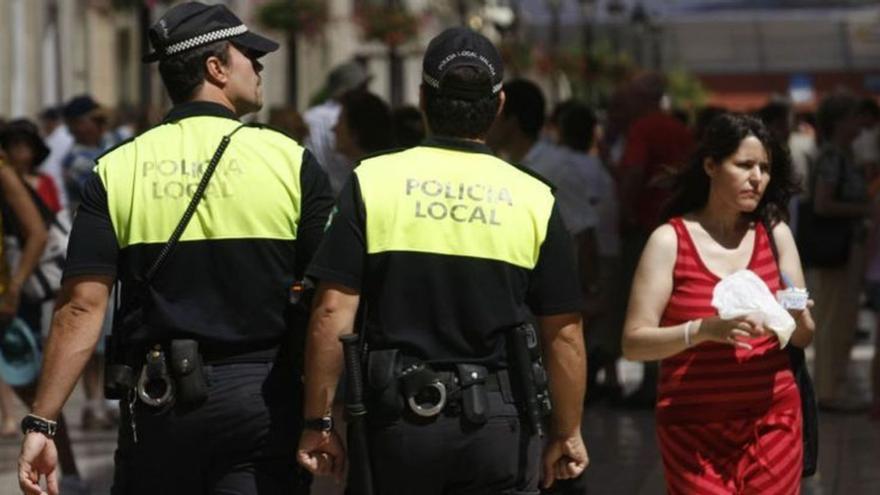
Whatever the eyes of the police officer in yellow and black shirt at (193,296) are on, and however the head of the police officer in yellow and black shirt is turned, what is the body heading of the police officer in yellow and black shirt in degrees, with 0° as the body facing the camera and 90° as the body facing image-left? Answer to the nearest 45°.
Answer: approximately 180°

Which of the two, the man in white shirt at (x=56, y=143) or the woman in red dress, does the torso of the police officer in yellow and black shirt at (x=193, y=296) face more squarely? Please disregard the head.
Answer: the man in white shirt

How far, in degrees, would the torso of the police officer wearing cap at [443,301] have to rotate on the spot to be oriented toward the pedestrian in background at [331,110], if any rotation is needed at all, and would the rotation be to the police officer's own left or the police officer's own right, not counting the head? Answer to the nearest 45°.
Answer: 0° — they already face them

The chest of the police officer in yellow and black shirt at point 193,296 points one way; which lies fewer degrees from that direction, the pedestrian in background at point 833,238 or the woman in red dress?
the pedestrian in background

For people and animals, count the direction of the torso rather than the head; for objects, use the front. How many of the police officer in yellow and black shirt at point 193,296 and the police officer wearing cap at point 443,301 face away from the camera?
2

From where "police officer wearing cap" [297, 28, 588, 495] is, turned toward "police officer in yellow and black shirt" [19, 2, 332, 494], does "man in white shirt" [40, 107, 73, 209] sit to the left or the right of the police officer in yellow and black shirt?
right

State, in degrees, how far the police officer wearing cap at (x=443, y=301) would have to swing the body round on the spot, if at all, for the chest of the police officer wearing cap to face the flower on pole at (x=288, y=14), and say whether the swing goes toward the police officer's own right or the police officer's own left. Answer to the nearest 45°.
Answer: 0° — they already face it

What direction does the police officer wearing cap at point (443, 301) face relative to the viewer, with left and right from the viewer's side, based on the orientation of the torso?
facing away from the viewer

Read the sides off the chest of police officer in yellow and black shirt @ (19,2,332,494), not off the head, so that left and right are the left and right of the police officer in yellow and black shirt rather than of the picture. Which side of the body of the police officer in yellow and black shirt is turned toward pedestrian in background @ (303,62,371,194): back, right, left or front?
front

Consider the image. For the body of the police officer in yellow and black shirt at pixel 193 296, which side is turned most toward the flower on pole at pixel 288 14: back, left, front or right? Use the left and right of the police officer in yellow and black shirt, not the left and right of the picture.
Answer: front

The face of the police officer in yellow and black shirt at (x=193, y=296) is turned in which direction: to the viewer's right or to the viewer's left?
to the viewer's right
